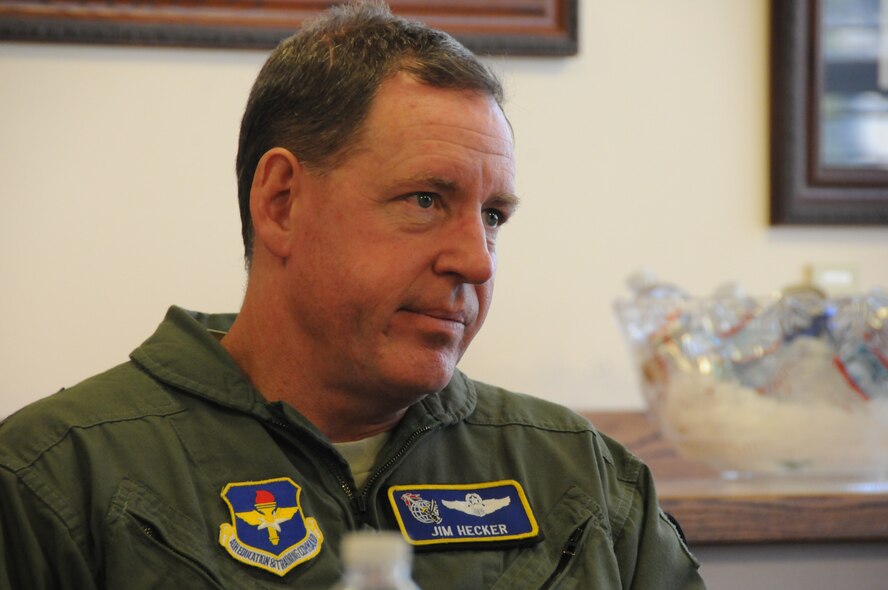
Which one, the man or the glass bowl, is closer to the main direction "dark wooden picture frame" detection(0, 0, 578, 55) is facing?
the man

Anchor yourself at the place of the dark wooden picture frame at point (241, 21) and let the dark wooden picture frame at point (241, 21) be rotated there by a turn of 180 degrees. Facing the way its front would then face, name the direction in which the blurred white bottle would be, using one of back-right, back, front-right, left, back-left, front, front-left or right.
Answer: back

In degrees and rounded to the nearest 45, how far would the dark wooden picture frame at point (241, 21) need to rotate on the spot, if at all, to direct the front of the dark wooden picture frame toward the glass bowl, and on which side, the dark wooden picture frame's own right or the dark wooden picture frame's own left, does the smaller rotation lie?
approximately 45° to the dark wooden picture frame's own left

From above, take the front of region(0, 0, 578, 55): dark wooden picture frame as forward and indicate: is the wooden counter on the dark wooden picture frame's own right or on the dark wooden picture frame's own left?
on the dark wooden picture frame's own left

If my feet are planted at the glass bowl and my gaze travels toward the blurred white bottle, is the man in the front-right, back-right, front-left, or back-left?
front-right

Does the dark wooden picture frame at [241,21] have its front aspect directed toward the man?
yes

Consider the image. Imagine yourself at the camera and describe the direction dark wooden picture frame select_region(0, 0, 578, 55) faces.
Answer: facing the viewer

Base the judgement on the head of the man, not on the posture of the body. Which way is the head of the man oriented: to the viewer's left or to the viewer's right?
to the viewer's right

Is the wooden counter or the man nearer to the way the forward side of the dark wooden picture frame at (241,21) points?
the man
